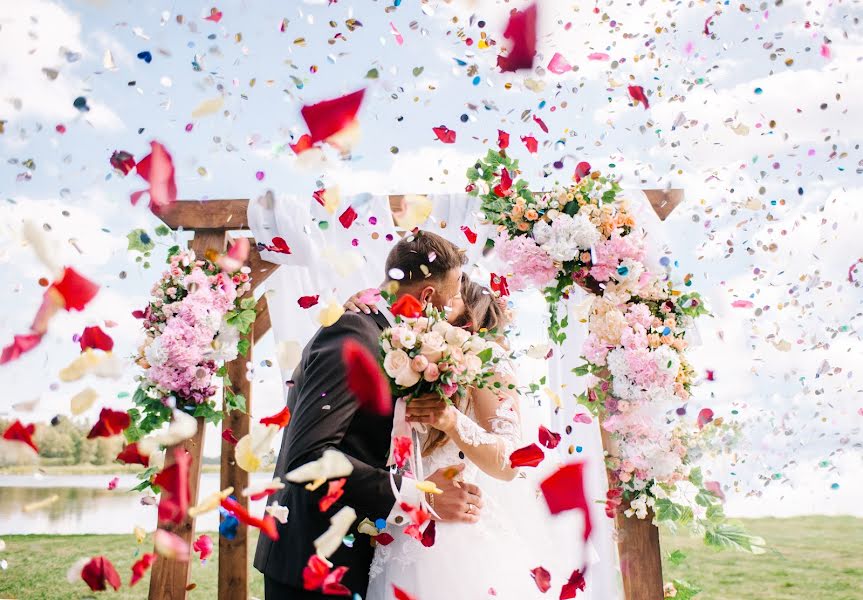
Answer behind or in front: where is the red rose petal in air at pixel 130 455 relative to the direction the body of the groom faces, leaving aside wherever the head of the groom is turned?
behind

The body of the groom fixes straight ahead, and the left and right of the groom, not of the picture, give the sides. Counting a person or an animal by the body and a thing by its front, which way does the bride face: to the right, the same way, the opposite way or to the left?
the opposite way

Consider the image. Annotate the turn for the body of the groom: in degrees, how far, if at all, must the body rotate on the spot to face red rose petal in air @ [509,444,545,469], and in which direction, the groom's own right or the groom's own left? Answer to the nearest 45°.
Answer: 0° — they already face it

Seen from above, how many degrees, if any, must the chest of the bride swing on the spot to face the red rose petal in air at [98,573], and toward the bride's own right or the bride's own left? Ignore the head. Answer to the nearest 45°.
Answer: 0° — they already face it

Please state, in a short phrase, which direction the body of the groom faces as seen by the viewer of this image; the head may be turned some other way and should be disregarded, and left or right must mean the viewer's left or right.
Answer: facing to the right of the viewer

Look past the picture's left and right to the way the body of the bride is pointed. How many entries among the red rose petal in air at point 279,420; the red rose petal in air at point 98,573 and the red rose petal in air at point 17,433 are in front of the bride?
3

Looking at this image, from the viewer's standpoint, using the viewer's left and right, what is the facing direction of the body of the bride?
facing to the left of the viewer

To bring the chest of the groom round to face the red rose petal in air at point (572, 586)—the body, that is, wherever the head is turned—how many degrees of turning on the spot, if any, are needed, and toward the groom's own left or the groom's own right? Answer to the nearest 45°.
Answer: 0° — they already face it
